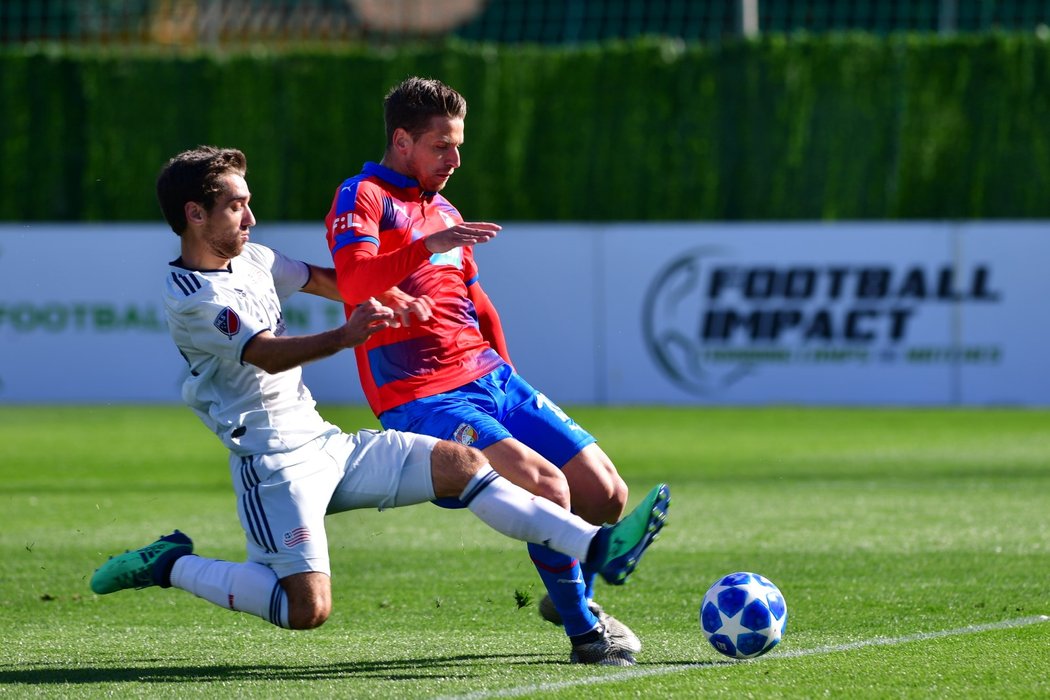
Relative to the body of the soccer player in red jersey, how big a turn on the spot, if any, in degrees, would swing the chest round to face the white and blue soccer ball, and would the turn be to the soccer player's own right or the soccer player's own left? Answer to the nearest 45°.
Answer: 0° — they already face it

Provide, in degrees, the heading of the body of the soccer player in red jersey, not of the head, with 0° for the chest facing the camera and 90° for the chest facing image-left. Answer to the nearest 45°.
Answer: approximately 315°

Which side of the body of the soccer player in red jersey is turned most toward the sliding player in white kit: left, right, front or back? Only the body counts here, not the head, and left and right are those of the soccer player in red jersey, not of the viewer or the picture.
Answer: right

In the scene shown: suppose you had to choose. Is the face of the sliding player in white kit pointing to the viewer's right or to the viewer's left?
to the viewer's right

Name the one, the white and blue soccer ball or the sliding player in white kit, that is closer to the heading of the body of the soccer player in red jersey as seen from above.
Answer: the white and blue soccer ball
